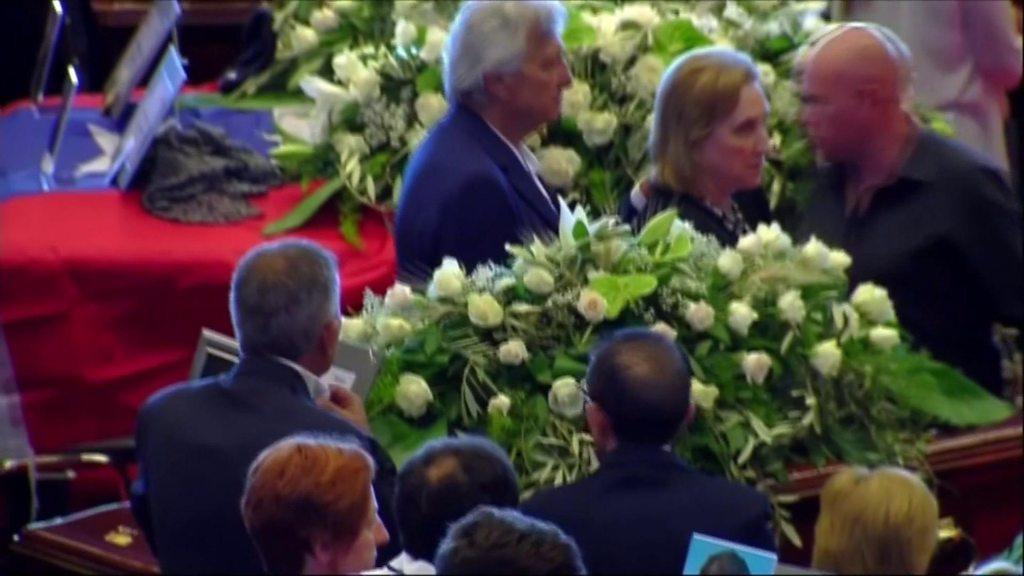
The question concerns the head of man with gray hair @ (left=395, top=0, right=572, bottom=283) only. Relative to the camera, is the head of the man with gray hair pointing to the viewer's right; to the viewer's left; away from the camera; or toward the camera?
to the viewer's right

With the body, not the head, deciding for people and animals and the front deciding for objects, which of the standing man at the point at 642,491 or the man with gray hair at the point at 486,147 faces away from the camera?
the standing man

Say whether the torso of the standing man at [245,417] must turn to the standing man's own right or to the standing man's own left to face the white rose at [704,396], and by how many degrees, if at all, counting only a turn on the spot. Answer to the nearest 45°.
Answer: approximately 45° to the standing man's own right

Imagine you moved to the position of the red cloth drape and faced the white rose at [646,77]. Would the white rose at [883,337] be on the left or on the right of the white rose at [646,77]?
right

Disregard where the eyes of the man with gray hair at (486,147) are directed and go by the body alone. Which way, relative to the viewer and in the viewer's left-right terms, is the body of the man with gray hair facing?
facing to the right of the viewer

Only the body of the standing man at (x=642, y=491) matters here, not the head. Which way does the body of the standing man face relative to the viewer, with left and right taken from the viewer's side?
facing away from the viewer

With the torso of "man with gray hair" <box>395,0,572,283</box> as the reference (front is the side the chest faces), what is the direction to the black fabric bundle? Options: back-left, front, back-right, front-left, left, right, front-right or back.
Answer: back-left

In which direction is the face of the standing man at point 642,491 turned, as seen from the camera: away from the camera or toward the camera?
away from the camera

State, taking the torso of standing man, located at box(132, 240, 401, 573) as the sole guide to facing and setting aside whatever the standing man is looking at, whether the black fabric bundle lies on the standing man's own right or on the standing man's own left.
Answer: on the standing man's own left

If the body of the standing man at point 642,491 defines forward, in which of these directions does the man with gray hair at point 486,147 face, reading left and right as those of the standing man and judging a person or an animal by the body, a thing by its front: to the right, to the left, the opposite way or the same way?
to the right

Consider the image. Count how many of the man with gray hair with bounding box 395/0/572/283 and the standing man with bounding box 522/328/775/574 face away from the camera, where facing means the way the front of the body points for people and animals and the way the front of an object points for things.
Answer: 1

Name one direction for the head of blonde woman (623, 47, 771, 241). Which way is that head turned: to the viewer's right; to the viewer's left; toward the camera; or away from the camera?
to the viewer's right
